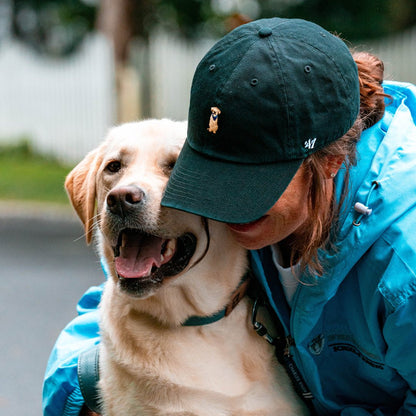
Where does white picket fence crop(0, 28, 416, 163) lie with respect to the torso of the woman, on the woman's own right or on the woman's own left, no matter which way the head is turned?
on the woman's own right

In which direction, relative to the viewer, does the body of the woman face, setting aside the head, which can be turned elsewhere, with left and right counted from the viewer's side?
facing the viewer and to the left of the viewer

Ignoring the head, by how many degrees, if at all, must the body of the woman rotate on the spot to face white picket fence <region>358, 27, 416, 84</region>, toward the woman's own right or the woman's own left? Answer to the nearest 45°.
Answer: approximately 135° to the woman's own right
